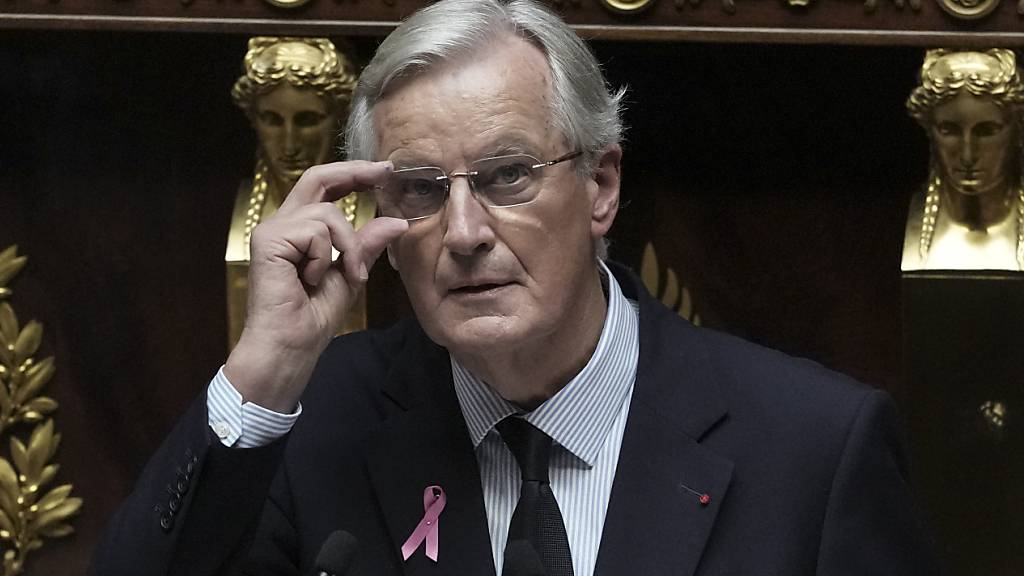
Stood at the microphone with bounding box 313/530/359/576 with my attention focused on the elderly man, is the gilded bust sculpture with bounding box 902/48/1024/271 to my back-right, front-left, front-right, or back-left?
front-right

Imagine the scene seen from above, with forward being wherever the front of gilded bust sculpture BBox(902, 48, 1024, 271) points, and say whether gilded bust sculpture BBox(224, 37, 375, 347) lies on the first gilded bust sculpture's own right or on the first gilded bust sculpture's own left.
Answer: on the first gilded bust sculpture's own right

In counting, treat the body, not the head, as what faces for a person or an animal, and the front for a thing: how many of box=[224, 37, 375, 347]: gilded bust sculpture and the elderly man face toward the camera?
2

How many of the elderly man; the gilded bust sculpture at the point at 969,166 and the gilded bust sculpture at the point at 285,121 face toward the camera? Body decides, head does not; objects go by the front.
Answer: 3

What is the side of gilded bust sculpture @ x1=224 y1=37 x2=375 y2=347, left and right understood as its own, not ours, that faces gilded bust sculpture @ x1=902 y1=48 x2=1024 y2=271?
left

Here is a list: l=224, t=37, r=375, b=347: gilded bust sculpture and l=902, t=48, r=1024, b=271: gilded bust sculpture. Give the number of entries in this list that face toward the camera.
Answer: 2

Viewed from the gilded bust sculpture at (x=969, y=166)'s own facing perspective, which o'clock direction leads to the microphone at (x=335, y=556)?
The microphone is roughly at 1 o'clock from the gilded bust sculpture.

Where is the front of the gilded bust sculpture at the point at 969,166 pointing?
toward the camera

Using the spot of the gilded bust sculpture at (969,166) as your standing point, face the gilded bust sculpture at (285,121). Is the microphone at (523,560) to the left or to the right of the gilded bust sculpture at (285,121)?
left

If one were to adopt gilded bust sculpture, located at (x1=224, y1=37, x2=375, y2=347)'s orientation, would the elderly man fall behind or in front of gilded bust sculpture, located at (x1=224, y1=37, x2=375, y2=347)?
in front

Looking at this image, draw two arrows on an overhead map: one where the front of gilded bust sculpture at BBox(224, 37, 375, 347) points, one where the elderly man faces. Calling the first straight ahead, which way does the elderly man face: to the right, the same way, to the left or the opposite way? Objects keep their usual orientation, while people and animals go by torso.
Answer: the same way

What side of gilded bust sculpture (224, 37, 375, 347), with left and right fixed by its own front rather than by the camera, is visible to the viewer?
front

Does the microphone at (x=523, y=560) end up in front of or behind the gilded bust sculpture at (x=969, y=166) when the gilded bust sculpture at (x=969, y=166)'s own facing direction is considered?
in front
